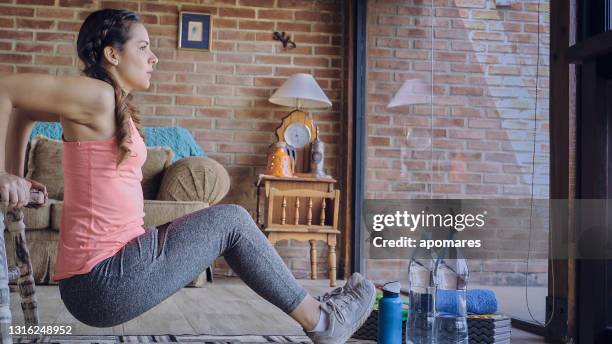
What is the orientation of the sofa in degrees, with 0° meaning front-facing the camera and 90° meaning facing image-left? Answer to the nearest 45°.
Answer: approximately 0°

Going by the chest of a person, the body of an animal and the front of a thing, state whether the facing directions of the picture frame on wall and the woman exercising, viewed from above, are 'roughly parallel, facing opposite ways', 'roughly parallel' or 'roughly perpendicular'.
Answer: roughly perpendicular

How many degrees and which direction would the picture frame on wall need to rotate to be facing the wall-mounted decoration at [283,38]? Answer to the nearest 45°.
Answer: approximately 90° to its left

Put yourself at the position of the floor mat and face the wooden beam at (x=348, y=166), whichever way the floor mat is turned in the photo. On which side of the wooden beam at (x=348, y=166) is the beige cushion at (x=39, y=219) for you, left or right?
left

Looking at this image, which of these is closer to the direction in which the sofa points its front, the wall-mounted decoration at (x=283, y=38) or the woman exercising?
the woman exercising

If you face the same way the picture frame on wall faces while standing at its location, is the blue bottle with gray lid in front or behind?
in front

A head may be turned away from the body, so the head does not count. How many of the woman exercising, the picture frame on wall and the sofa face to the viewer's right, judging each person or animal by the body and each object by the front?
1

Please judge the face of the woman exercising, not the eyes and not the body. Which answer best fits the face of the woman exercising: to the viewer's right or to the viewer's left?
to the viewer's right

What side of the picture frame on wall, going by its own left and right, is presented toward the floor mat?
front

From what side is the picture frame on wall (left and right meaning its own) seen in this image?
front

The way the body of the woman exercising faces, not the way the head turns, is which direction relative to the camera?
to the viewer's right

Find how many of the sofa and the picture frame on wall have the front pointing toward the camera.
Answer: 2
